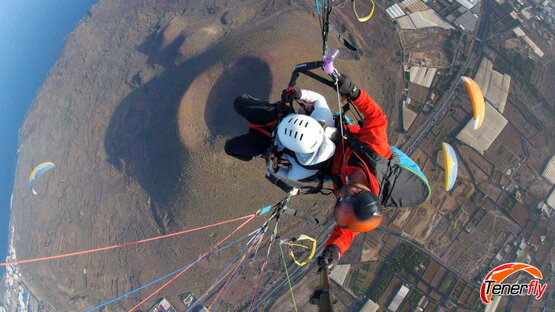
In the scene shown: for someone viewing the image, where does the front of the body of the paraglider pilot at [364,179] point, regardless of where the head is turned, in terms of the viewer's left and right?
facing to the left of the viewer
